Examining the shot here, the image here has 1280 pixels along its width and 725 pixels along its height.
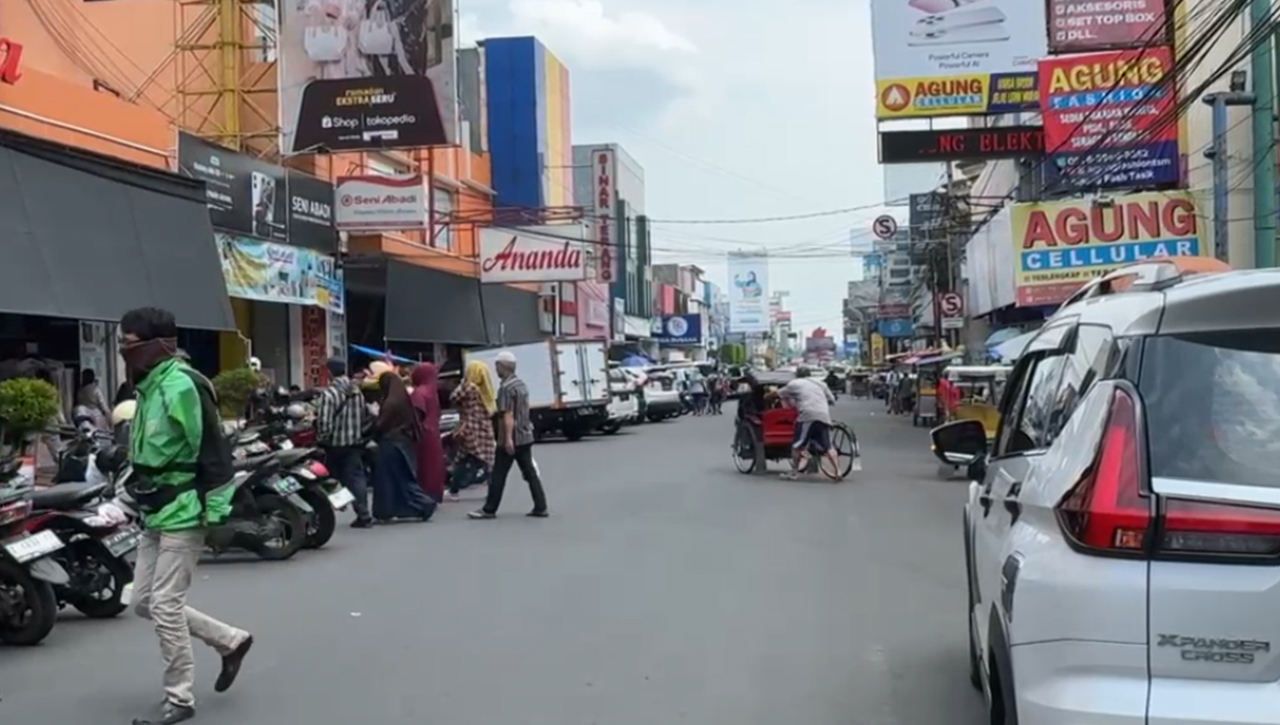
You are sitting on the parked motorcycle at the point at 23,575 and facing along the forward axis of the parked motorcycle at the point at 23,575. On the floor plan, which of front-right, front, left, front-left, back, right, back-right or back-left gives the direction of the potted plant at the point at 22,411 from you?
front-right

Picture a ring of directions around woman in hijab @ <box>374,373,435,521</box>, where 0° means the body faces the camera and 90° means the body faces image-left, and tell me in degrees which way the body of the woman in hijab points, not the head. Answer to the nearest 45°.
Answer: approximately 90°

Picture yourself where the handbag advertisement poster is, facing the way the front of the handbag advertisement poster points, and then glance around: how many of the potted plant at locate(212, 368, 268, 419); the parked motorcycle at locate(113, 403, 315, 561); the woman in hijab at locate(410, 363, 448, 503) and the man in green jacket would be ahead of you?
4

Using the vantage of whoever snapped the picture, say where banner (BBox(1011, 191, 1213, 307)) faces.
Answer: facing the viewer

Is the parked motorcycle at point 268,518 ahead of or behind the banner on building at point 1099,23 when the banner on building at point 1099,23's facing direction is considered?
ahead

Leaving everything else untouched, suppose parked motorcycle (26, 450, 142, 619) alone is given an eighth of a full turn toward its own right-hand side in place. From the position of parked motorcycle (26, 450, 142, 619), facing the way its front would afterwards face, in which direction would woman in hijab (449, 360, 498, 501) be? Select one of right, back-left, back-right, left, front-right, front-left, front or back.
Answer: front-right

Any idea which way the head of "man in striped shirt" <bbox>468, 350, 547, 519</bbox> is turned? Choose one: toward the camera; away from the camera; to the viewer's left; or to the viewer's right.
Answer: to the viewer's left

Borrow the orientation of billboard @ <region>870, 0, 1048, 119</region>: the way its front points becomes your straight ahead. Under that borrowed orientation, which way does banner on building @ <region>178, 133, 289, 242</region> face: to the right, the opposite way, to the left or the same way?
to the left

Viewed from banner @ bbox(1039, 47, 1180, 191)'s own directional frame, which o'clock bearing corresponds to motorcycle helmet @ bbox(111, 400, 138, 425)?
The motorcycle helmet is roughly at 1 o'clock from the banner.

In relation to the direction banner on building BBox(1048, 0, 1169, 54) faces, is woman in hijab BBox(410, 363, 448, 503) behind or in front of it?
in front

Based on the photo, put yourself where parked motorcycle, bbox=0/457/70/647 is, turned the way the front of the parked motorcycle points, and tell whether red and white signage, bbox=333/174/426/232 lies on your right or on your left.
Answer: on your right
